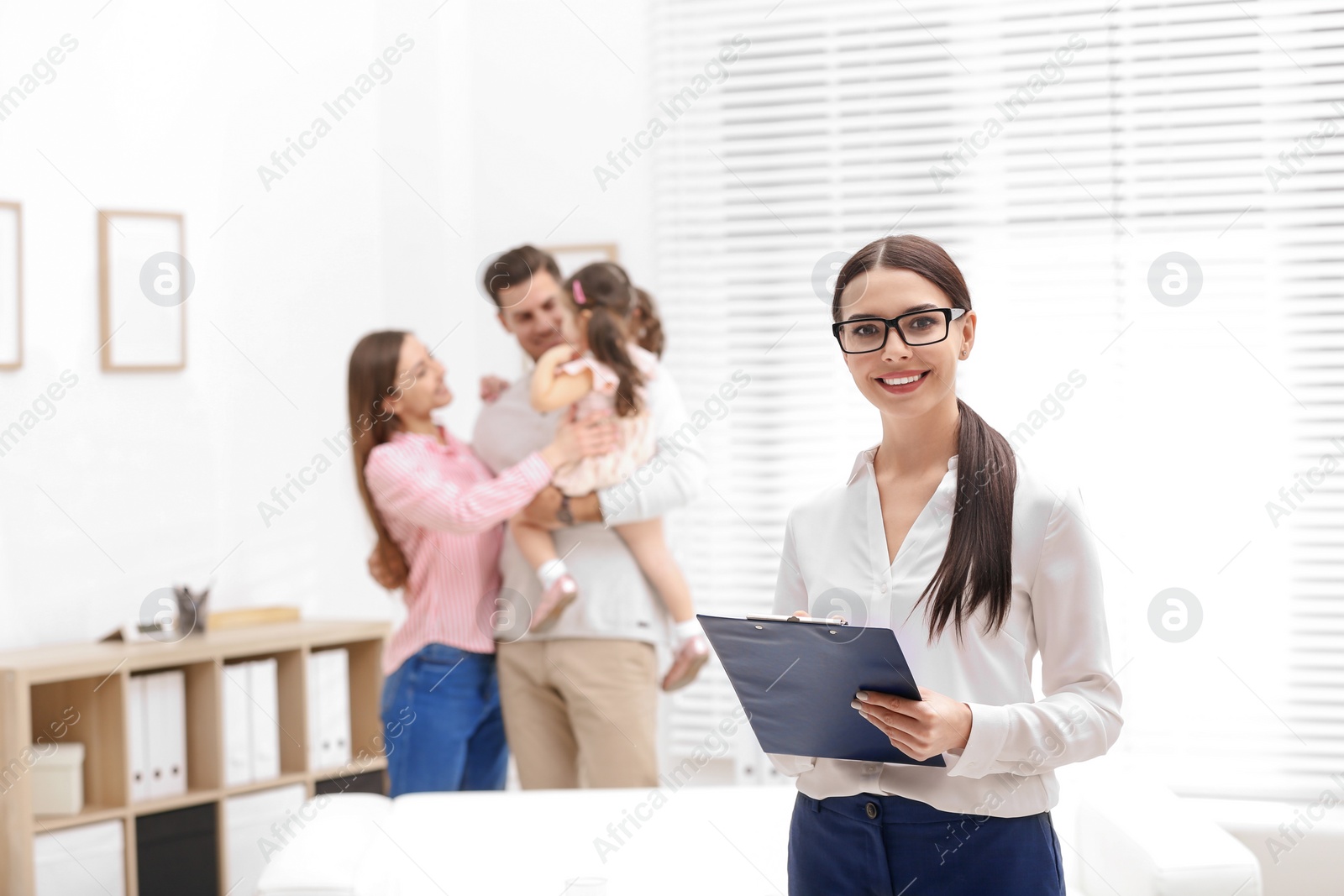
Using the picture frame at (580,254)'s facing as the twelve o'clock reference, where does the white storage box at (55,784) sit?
The white storage box is roughly at 2 o'clock from the picture frame.

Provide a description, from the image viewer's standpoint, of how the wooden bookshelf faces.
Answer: facing the viewer and to the right of the viewer

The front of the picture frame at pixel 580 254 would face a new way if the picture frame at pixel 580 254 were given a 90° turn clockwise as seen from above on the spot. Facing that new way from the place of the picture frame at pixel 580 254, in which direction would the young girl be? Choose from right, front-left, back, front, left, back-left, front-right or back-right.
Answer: left

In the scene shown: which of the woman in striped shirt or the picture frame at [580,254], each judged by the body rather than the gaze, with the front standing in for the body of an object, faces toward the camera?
the picture frame

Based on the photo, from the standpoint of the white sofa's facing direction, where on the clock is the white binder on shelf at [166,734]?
The white binder on shelf is roughly at 4 o'clock from the white sofa.

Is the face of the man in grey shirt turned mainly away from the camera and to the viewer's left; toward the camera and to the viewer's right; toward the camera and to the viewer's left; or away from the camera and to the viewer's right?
toward the camera and to the viewer's right

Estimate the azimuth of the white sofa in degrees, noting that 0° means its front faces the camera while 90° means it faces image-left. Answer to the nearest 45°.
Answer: approximately 0°

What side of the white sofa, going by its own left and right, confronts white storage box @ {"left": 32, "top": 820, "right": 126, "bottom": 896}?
right

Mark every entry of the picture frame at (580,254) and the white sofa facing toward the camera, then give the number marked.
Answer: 2

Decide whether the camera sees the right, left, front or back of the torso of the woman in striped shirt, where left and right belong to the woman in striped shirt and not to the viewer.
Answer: right

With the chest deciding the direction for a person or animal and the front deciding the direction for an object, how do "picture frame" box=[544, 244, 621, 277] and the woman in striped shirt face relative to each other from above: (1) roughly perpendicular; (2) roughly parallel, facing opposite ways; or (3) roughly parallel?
roughly perpendicular

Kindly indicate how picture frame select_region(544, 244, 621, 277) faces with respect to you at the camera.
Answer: facing the viewer
